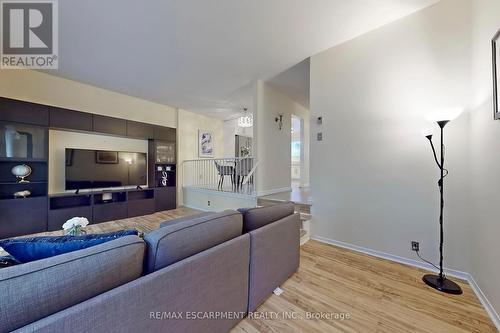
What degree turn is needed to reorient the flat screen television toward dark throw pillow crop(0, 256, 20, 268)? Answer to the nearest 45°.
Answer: approximately 45° to its right

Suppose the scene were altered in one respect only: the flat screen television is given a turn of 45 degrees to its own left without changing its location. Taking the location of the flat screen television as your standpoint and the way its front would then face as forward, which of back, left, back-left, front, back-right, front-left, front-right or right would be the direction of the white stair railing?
front

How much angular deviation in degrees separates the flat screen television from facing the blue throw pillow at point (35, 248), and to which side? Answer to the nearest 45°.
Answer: approximately 45° to its right

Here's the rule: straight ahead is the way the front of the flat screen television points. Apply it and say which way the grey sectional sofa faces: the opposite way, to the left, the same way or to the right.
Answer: the opposite way

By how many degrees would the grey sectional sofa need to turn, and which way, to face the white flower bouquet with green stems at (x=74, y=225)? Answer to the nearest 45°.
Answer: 0° — it already faces it

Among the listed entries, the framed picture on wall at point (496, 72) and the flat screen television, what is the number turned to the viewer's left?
1

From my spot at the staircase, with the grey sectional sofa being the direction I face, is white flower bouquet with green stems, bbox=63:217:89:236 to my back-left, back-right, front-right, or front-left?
front-right

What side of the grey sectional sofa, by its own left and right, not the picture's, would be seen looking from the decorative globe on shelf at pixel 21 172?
front

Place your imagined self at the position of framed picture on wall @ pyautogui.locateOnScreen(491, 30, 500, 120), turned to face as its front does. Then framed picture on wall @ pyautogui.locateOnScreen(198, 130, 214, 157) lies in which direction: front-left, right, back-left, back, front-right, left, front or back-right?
front

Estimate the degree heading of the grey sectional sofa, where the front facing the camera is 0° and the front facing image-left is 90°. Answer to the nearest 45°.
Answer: approximately 135°

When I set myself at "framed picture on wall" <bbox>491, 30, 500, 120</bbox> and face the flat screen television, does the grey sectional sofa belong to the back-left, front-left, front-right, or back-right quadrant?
front-left

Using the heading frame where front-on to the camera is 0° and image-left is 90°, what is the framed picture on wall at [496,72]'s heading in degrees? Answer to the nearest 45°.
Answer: approximately 90°

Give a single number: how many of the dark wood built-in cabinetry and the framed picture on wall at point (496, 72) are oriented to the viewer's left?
1

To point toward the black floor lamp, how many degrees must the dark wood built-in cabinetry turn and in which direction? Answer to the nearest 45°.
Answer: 0° — it already faces it

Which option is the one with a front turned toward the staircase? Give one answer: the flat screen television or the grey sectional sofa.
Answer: the flat screen television

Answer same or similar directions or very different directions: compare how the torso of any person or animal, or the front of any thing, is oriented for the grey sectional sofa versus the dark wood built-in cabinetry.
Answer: very different directions
